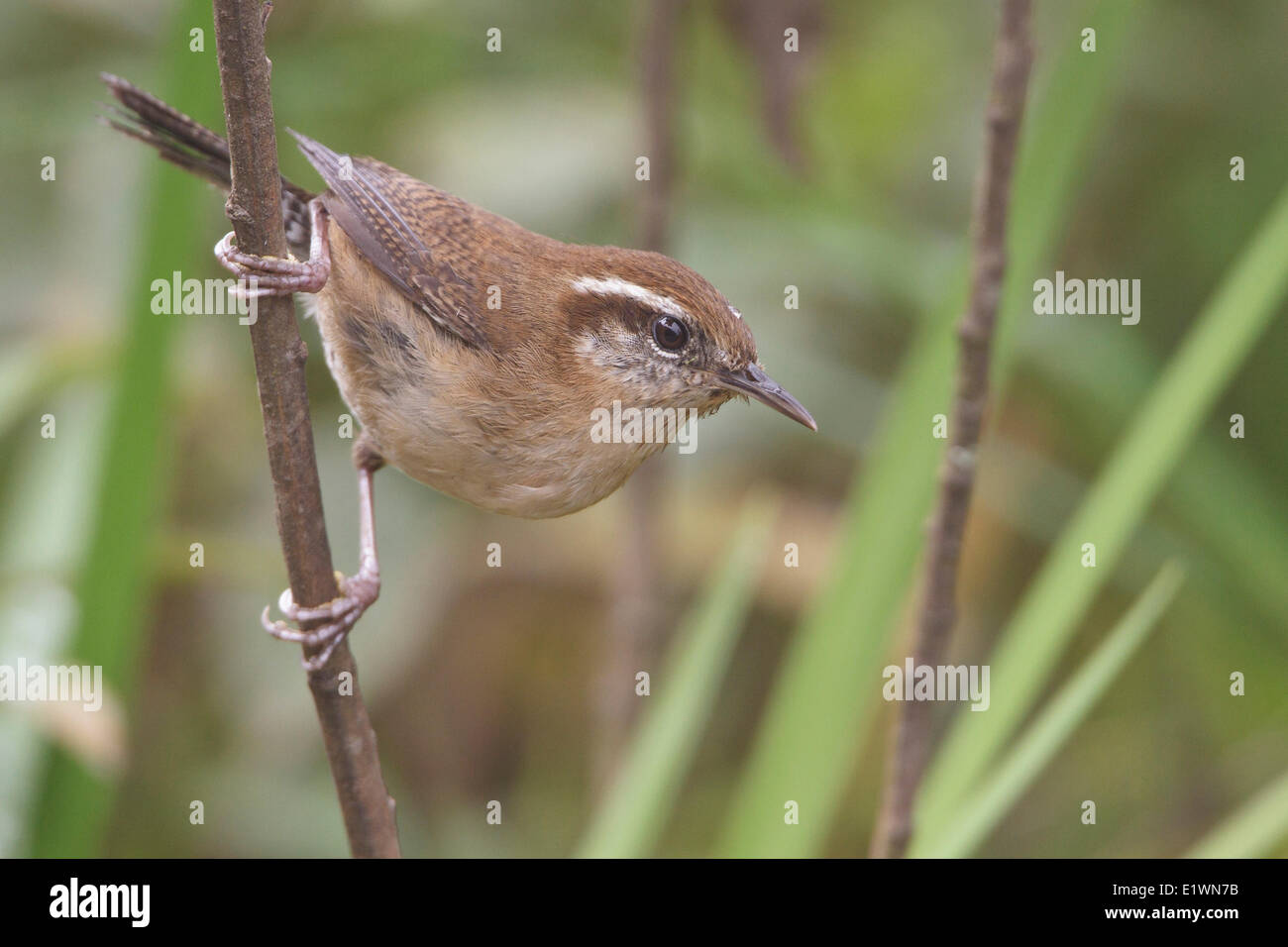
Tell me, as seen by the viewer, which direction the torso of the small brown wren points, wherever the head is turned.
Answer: to the viewer's right

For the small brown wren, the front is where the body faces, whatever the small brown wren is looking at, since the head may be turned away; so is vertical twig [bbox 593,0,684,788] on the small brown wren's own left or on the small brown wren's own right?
on the small brown wren's own left

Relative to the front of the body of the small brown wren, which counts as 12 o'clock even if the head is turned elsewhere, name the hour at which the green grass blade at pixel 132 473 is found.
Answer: The green grass blade is roughly at 7 o'clock from the small brown wren.

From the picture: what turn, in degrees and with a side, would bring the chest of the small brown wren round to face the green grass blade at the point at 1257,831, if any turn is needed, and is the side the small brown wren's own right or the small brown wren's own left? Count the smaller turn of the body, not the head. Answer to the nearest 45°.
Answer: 0° — it already faces it

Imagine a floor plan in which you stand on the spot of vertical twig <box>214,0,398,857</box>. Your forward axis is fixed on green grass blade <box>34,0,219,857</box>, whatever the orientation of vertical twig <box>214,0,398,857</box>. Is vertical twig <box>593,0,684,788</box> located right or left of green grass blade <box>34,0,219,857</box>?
right

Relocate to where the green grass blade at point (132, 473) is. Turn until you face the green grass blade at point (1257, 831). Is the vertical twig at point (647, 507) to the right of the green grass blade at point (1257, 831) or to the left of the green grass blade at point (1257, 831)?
left
